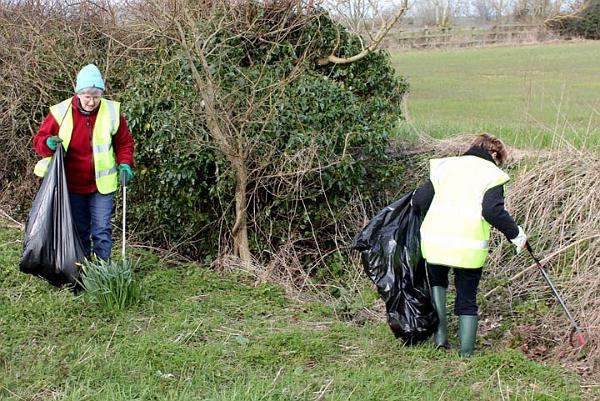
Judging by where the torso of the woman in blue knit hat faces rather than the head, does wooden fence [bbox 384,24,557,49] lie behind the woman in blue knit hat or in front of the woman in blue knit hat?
behind

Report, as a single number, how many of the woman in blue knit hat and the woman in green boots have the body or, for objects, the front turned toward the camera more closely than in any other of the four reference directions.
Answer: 1

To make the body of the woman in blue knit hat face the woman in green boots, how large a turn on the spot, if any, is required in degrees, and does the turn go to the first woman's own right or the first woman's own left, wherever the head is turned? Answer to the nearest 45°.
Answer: approximately 45° to the first woman's own left

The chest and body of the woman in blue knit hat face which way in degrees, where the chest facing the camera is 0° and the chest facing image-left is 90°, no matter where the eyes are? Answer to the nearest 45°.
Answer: approximately 0°

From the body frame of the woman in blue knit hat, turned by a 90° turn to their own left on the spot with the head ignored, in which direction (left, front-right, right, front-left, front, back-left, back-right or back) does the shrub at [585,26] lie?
front-left

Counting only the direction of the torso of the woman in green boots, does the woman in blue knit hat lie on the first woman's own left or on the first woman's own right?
on the first woman's own left

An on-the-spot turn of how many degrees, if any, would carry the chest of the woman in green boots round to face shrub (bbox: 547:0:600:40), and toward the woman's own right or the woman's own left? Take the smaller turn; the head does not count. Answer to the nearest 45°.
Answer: approximately 45° to the woman's own left

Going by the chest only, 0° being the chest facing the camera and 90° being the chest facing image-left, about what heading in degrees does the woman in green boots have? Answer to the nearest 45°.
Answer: approximately 225°
